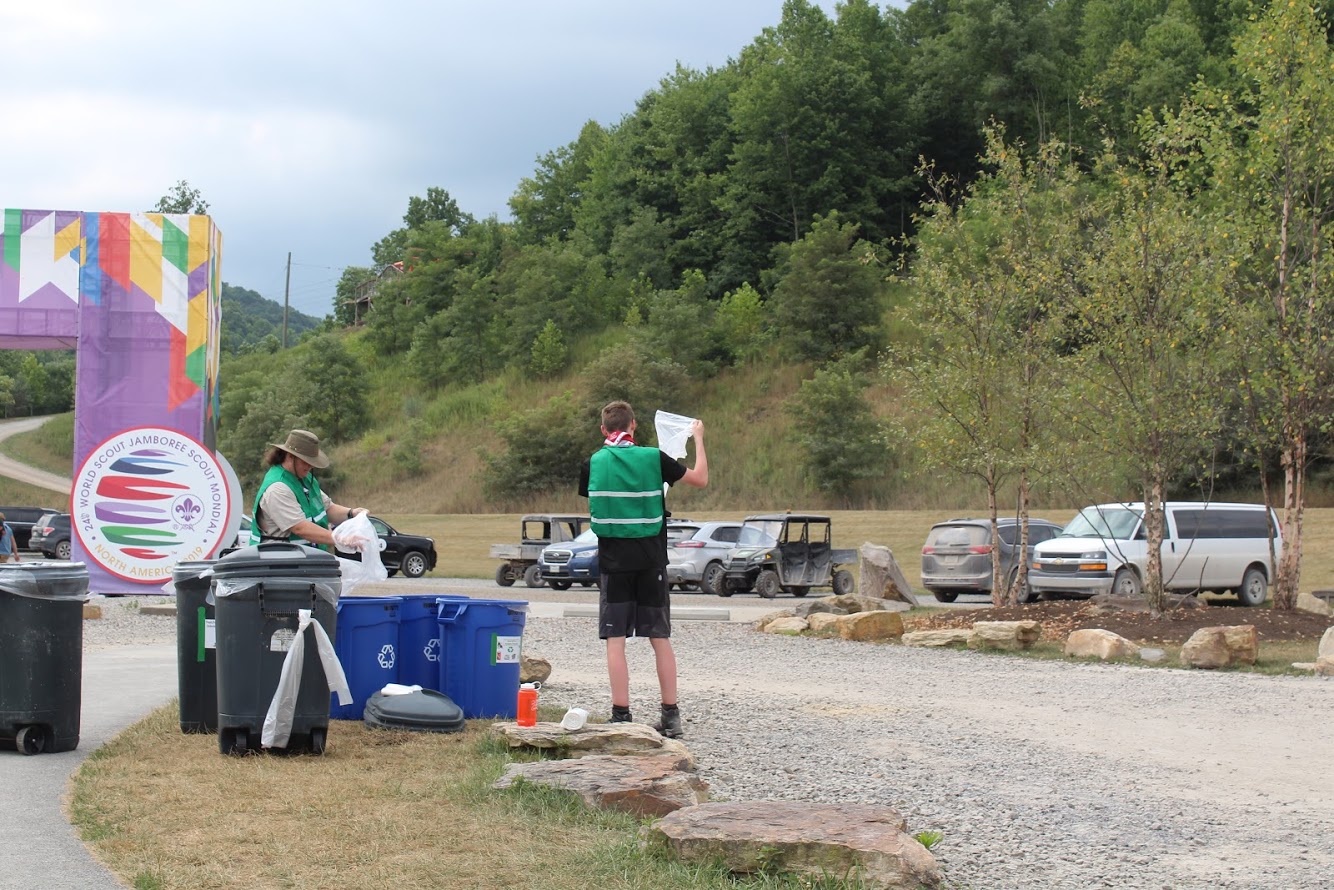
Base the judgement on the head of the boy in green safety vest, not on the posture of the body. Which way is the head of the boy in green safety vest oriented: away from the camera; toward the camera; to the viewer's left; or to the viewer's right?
away from the camera

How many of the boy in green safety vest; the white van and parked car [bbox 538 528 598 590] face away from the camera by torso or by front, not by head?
1

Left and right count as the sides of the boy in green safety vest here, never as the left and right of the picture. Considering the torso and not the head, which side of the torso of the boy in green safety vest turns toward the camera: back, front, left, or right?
back

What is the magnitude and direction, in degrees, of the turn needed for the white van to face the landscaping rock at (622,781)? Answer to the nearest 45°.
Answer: approximately 45° to its left

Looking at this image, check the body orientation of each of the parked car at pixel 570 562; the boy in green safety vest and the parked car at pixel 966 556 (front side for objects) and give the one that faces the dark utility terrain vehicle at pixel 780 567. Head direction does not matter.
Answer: the boy in green safety vest

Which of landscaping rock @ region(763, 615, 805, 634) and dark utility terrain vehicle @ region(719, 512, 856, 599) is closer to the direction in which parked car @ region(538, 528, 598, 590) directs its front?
the landscaping rock

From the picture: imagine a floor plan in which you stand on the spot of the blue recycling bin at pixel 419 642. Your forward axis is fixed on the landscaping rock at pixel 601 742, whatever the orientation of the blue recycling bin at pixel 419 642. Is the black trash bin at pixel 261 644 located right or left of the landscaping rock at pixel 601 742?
right

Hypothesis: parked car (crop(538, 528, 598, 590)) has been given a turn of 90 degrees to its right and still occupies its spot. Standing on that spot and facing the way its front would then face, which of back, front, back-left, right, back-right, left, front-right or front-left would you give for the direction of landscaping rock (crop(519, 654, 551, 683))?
back-left

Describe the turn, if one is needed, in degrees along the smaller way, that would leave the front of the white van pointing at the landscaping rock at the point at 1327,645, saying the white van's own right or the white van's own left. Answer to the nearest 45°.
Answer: approximately 45° to the white van's own left

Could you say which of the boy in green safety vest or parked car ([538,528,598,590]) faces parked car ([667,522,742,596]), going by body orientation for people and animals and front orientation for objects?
the boy in green safety vest

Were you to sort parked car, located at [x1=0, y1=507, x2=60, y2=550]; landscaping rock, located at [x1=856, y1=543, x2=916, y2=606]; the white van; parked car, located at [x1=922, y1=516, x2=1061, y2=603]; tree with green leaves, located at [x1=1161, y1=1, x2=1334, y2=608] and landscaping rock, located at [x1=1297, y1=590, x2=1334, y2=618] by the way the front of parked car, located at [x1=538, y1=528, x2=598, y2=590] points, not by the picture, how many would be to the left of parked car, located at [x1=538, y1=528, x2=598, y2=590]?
5

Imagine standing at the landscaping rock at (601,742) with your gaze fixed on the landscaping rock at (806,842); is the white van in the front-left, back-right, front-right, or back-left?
back-left

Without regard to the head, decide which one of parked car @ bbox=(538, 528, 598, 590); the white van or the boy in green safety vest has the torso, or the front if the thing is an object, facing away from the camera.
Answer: the boy in green safety vest

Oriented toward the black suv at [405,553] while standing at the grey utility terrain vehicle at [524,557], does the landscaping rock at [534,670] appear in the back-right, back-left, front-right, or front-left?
back-left

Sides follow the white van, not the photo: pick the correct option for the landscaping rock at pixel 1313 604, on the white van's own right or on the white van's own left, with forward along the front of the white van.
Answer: on the white van's own left

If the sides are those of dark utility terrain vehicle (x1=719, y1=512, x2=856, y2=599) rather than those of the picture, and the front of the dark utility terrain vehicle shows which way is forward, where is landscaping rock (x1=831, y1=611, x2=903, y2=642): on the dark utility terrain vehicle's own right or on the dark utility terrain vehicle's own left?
on the dark utility terrain vehicle's own left

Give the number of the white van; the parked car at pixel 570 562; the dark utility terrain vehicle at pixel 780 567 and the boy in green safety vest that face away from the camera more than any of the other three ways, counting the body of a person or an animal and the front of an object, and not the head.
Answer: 1

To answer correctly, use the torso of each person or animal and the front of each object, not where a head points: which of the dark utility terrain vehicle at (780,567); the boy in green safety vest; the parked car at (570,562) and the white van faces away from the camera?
the boy in green safety vest
